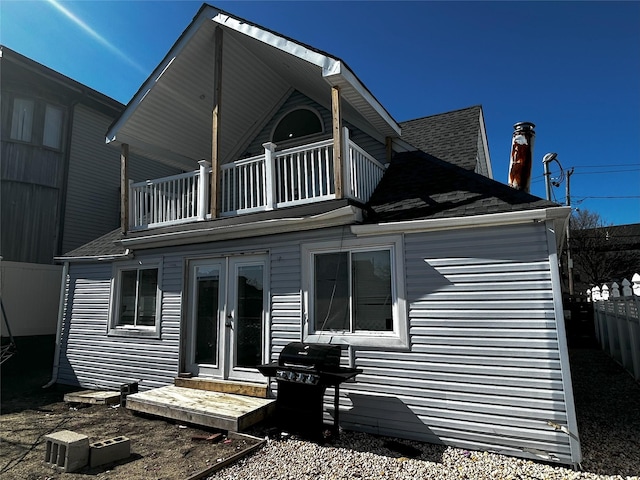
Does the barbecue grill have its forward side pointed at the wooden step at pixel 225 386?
no

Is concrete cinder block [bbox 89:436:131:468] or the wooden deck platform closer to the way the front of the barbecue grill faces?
the concrete cinder block

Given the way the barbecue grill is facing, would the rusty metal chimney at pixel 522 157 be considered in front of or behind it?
behind

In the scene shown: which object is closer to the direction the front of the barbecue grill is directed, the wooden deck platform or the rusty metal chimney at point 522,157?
the wooden deck platform

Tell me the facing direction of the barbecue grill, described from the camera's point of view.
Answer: facing the viewer and to the left of the viewer

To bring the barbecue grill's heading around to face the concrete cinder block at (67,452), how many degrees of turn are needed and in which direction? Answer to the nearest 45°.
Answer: approximately 45° to its right

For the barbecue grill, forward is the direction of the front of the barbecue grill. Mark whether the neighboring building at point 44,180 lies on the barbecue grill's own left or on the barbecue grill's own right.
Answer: on the barbecue grill's own right

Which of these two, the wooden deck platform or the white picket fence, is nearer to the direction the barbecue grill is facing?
the wooden deck platform

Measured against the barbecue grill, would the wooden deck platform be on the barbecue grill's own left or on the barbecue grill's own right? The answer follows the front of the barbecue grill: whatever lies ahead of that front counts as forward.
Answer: on the barbecue grill's own right

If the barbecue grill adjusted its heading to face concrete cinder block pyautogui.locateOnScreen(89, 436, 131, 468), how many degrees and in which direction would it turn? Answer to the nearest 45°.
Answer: approximately 45° to its right

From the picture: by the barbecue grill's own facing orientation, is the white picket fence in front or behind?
behind

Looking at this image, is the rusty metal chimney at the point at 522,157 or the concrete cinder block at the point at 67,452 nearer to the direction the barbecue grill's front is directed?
the concrete cinder block
